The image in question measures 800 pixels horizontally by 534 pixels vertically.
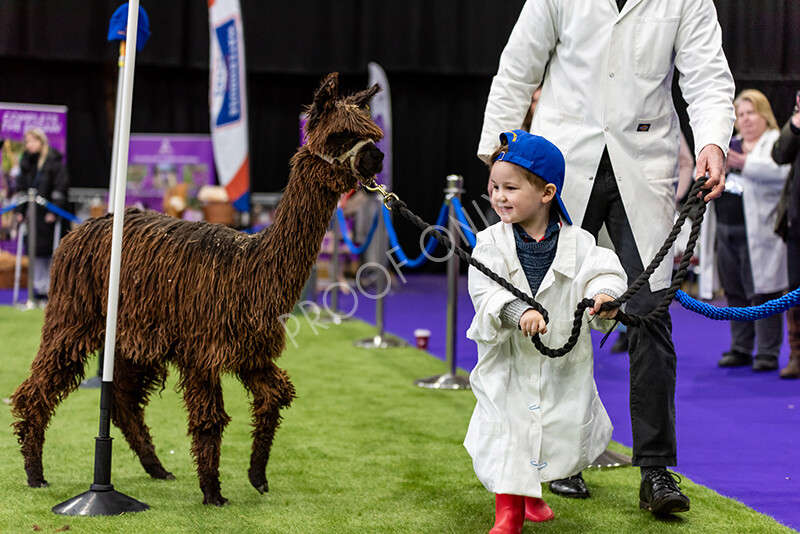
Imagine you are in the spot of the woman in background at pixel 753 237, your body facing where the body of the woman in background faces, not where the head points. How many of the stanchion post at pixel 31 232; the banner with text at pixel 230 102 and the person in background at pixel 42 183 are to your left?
0

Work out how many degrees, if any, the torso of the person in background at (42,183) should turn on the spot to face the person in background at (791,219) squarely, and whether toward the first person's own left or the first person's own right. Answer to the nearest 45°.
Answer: approximately 90° to the first person's own left

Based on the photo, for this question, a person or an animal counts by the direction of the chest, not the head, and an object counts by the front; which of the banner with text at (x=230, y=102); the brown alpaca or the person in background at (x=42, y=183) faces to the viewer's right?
the brown alpaca

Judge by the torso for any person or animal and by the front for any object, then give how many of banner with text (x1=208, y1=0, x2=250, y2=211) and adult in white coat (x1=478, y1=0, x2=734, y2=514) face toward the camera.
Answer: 2

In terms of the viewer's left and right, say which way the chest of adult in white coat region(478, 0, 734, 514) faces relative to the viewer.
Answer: facing the viewer

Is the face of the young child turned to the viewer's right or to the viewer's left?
to the viewer's left

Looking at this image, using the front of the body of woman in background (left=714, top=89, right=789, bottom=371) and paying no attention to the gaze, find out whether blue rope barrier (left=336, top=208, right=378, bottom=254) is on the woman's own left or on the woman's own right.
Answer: on the woman's own right

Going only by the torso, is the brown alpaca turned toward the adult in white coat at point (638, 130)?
yes

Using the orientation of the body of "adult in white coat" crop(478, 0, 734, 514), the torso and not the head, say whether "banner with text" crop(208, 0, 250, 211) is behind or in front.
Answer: behind

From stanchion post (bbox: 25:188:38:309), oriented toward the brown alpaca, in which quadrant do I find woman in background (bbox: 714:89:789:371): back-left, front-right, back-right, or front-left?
front-left

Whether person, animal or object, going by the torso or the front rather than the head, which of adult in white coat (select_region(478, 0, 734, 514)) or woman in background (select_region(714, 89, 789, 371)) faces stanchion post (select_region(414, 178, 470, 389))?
the woman in background

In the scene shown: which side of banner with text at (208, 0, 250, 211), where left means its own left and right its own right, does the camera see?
front

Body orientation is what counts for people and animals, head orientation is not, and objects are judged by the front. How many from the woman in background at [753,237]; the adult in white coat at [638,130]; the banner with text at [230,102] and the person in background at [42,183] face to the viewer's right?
0

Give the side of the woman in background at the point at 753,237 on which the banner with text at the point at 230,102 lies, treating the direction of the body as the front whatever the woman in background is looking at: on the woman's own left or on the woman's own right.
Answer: on the woman's own right

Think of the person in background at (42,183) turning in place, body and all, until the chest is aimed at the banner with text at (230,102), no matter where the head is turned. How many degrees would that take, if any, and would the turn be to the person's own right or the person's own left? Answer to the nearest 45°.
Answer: approximately 90° to the person's own left

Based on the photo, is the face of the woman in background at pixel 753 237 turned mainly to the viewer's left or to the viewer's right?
to the viewer's left

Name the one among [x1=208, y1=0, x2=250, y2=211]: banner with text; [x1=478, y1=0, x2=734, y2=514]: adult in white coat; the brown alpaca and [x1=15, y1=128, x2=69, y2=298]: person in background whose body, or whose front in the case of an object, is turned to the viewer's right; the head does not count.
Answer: the brown alpaca

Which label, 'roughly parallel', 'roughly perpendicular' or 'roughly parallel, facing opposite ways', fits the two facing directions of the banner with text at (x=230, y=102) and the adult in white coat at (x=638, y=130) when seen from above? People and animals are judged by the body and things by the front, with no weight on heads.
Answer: roughly parallel

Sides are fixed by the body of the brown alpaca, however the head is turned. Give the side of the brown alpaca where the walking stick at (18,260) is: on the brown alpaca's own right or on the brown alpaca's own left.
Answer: on the brown alpaca's own left

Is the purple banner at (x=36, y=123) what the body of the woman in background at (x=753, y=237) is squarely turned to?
no

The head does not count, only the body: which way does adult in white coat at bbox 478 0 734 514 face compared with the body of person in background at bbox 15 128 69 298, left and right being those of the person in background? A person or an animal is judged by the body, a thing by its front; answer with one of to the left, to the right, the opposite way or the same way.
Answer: the same way

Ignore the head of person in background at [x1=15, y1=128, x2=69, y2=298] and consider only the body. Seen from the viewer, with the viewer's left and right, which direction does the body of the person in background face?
facing the viewer and to the left of the viewer
